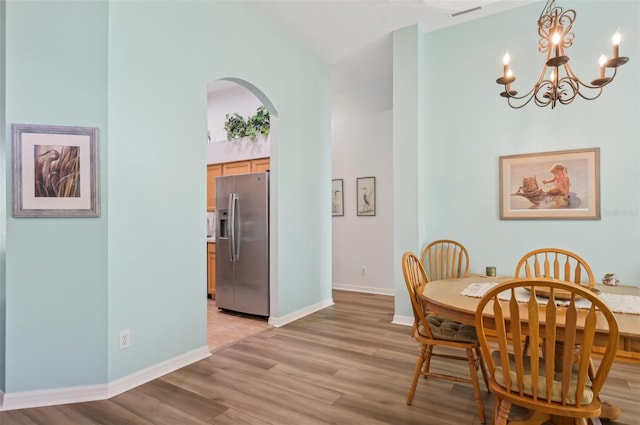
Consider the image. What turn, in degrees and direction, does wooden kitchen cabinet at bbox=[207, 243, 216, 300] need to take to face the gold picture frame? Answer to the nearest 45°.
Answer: approximately 90° to its left

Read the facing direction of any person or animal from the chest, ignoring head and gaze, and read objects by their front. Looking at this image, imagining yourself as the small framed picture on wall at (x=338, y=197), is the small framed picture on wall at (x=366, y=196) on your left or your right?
on your left

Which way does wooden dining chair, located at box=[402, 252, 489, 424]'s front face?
to the viewer's right

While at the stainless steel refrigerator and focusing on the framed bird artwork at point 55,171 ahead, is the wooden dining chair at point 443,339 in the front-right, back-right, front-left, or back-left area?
front-left

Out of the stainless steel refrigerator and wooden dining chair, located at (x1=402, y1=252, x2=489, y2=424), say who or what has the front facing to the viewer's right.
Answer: the wooden dining chair

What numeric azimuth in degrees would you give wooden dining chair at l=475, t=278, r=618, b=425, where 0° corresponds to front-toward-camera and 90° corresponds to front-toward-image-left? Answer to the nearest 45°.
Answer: approximately 180°

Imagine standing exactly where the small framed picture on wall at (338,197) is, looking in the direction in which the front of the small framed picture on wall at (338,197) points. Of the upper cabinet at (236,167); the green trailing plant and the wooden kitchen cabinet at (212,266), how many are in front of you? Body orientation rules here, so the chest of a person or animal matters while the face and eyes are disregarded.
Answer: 3

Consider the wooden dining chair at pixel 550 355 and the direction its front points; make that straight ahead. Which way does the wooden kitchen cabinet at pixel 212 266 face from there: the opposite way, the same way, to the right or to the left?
the opposite way

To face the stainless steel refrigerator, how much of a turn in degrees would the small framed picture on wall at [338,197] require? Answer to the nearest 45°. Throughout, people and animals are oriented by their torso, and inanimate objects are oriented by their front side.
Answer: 0° — it already faces it

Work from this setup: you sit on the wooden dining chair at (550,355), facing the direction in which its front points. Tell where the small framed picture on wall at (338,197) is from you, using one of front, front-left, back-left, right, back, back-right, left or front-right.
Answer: front-left

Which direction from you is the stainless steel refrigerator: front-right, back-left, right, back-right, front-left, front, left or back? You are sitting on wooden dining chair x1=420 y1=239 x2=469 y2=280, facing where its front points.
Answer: right

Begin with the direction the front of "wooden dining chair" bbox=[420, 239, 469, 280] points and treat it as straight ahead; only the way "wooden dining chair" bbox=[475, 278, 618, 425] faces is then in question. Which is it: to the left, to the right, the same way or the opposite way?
the opposite way

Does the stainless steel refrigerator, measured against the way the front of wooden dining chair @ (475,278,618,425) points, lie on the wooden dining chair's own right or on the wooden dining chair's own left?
on the wooden dining chair's own left

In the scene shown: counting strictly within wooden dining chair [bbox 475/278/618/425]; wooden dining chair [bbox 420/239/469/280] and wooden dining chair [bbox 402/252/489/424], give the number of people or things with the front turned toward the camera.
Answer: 1

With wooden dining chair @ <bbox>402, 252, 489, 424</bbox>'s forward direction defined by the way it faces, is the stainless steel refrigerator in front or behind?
behind

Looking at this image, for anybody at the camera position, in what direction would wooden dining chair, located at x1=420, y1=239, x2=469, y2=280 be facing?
facing the viewer
